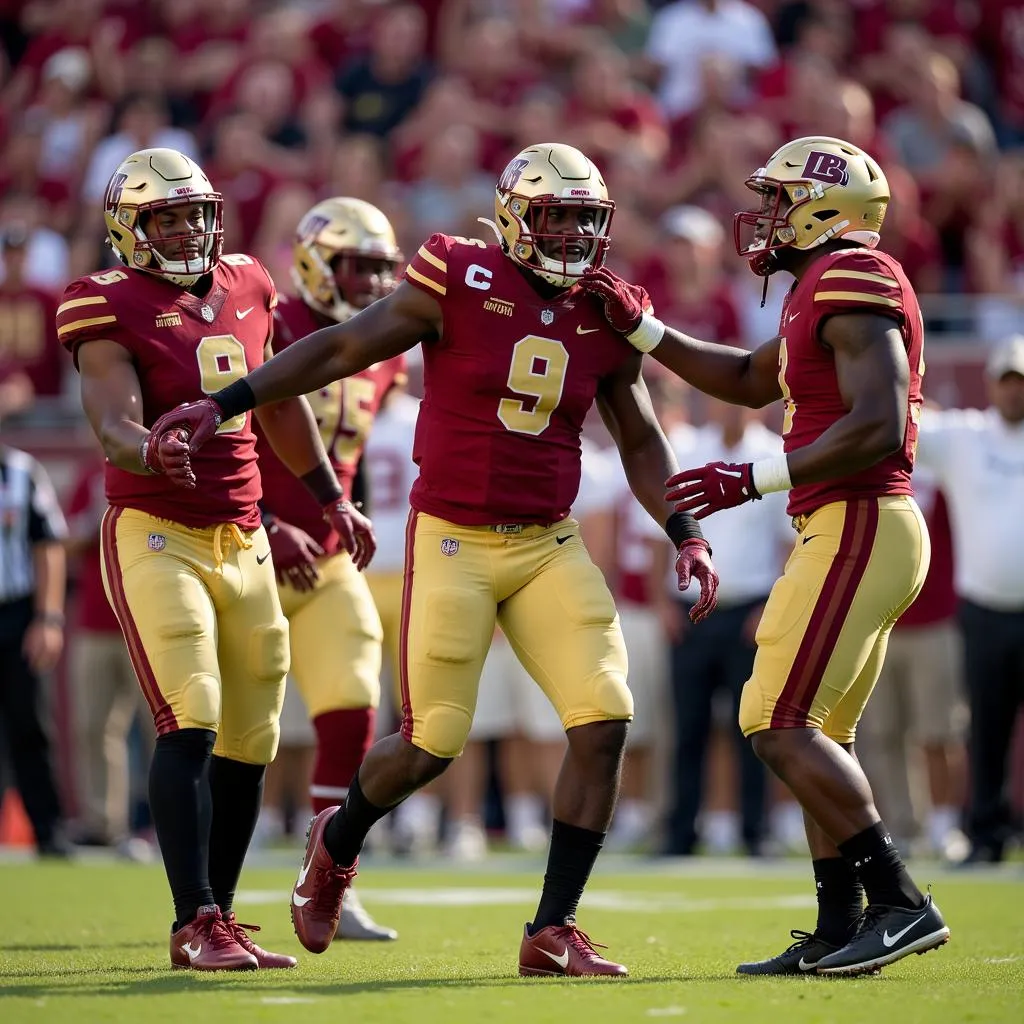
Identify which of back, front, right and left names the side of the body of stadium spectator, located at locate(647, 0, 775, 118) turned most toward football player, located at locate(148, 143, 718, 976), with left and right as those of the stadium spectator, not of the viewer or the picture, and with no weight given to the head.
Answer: front

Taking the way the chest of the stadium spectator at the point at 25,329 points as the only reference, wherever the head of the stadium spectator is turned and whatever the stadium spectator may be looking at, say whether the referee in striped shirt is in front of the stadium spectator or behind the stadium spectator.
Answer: in front

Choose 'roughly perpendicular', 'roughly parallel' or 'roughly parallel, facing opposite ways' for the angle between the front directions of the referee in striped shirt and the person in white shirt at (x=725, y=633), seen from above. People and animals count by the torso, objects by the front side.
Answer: roughly parallel

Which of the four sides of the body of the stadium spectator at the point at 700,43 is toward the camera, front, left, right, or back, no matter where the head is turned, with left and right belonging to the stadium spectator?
front

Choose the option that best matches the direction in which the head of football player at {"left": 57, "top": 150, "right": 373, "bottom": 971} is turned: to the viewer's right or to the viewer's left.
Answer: to the viewer's right

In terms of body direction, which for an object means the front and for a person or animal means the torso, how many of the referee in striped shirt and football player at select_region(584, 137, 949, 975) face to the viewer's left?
1

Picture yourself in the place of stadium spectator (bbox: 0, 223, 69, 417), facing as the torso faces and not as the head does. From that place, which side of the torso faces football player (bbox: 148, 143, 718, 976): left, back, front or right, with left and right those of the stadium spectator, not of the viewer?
front

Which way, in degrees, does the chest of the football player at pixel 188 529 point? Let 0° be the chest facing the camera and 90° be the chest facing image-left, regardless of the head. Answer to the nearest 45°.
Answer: approximately 315°

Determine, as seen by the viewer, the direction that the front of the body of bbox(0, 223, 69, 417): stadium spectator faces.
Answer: toward the camera

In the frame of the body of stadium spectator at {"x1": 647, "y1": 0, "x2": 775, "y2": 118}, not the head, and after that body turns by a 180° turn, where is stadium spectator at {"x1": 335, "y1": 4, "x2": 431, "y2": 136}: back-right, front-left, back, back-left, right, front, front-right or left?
left

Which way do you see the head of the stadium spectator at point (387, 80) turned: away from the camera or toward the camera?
toward the camera

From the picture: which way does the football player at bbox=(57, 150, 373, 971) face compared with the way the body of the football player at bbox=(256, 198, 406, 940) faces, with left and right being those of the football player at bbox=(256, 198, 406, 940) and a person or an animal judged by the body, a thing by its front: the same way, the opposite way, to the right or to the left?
the same way

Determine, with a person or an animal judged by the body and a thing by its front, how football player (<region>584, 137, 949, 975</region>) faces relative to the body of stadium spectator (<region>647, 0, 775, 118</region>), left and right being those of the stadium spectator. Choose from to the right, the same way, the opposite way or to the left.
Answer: to the right

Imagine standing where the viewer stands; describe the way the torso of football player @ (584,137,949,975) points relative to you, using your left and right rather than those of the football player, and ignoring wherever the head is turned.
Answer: facing to the left of the viewer
